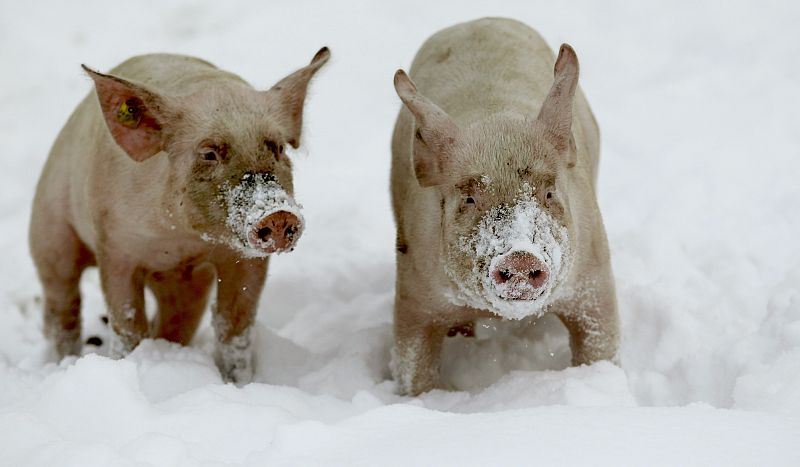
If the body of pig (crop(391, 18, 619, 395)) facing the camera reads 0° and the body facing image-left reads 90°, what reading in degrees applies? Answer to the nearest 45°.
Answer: approximately 0°

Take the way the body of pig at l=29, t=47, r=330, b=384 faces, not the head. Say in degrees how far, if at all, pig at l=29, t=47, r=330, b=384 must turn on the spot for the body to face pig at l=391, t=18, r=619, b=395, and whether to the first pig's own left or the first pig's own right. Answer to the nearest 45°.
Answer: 0° — it already faces it

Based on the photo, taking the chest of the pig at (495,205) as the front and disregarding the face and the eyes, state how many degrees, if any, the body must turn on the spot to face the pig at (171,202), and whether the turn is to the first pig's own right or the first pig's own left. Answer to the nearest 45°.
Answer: approximately 90° to the first pig's own right

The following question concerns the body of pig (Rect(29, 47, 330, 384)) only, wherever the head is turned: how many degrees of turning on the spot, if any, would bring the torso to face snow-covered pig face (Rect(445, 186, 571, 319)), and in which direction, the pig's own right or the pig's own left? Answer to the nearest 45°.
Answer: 0° — it already faces it

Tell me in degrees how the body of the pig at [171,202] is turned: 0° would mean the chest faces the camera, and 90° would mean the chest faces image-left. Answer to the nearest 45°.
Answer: approximately 315°
